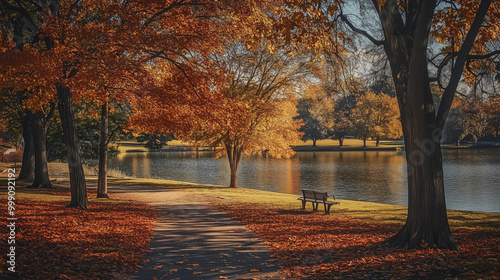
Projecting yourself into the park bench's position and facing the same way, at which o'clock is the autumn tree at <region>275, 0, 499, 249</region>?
The autumn tree is roughly at 4 o'clock from the park bench.

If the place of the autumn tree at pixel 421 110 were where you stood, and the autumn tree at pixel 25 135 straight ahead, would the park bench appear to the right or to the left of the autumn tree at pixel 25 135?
right

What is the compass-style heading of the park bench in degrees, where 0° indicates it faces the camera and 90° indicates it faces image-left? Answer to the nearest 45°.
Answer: approximately 225°

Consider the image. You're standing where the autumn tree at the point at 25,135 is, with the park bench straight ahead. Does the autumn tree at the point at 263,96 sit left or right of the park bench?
left

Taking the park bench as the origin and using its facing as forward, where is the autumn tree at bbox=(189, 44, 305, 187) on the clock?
The autumn tree is roughly at 10 o'clock from the park bench.
